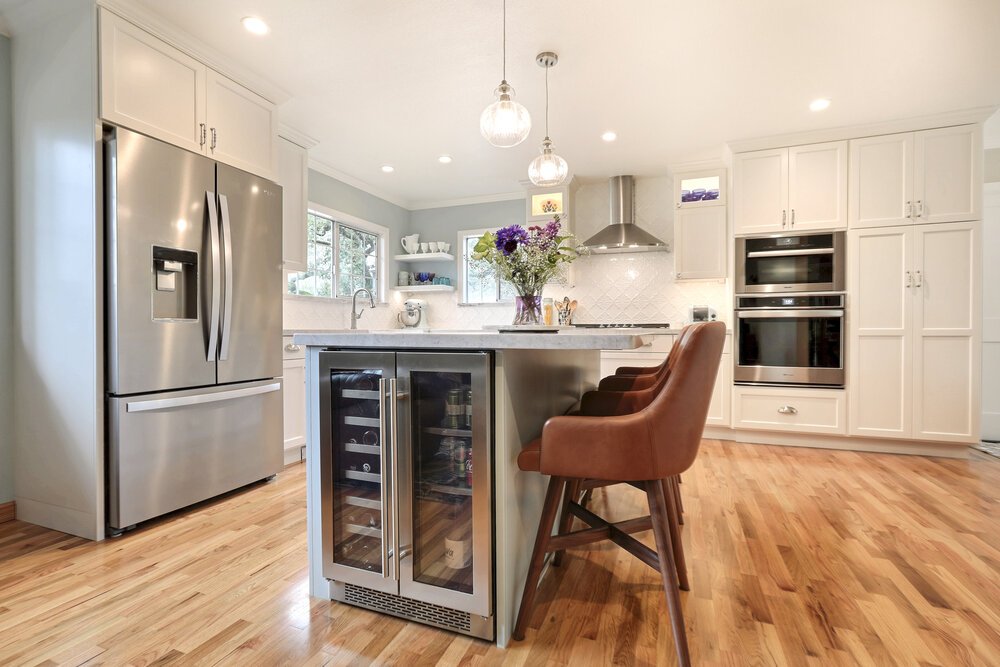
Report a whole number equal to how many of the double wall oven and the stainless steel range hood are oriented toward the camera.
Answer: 2

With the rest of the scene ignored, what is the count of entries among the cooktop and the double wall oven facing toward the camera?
2

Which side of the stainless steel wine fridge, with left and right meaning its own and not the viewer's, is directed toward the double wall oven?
back

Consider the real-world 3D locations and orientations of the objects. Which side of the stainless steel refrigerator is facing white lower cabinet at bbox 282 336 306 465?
left

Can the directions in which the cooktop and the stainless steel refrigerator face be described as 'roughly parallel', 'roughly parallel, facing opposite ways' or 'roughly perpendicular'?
roughly perpendicular

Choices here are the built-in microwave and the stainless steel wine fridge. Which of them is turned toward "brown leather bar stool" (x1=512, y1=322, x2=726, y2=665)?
the built-in microwave

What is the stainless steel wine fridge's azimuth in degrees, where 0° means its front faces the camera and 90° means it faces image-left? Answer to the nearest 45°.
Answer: approximately 45°

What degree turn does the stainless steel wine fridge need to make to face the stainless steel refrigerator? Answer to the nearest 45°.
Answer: approximately 90° to its right

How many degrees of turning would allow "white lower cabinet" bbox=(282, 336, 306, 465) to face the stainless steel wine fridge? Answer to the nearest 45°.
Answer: approximately 45° to its right

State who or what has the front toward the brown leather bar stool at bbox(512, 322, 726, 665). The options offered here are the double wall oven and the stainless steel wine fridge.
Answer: the double wall oven

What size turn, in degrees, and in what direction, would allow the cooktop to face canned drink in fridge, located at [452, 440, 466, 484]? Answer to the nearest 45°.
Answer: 0° — it already faces it

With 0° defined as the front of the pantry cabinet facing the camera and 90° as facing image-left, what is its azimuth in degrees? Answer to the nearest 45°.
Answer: approximately 0°

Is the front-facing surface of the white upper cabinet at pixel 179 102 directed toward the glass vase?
yes
